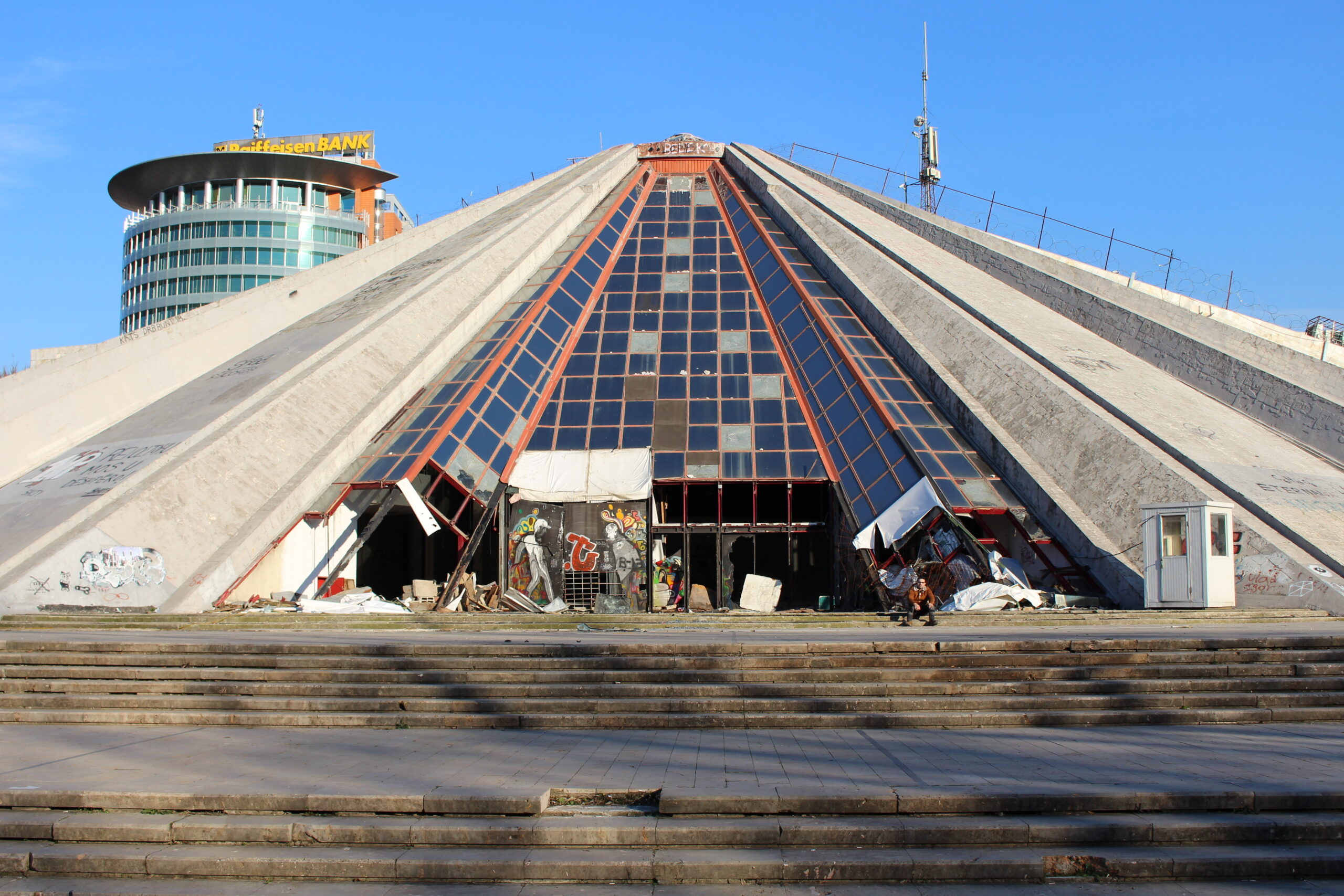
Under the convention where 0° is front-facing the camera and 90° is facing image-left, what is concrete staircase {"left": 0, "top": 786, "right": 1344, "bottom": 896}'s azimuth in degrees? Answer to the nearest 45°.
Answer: approximately 0°

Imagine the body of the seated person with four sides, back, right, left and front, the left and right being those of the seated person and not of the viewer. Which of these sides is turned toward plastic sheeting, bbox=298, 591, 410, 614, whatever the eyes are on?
right

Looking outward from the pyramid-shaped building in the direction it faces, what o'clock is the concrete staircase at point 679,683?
The concrete staircase is roughly at 12 o'clock from the pyramid-shaped building.

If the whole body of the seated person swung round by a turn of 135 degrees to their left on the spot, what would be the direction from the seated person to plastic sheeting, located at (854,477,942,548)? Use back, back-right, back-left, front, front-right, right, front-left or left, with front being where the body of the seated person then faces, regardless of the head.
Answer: front-left

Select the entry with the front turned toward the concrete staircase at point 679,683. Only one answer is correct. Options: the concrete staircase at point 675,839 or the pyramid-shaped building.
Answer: the pyramid-shaped building

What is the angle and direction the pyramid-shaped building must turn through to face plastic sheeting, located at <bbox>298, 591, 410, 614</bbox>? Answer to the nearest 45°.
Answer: approximately 45° to its right

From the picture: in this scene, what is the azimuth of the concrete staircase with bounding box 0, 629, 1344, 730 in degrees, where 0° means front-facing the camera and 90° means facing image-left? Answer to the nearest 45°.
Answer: approximately 0°
